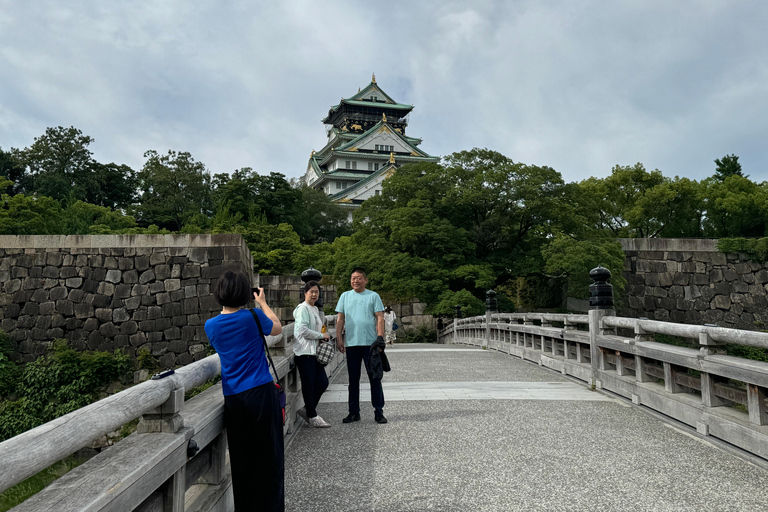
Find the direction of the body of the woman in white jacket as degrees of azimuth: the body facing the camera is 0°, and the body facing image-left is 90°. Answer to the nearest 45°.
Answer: approximately 315°

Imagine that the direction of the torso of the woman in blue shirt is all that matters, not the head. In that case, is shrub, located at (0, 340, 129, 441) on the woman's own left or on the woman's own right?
on the woman's own left

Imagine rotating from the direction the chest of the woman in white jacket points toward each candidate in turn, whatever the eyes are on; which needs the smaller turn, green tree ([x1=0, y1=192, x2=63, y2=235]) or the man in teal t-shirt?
the man in teal t-shirt

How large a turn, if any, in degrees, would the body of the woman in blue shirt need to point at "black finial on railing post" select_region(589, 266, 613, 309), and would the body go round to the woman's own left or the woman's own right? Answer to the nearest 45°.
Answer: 0° — they already face it

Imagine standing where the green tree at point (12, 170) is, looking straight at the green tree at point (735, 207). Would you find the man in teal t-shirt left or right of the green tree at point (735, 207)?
right

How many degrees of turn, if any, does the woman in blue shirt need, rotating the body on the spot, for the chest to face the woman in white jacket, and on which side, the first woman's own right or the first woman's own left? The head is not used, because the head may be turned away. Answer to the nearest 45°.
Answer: approximately 45° to the first woman's own left

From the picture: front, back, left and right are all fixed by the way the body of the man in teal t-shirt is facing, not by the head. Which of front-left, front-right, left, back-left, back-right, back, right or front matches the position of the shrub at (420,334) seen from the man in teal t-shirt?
back

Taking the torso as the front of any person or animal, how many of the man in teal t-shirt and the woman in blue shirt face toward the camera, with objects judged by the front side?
1

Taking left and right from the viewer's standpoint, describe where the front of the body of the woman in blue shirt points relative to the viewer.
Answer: facing away from the viewer and to the right of the viewer
